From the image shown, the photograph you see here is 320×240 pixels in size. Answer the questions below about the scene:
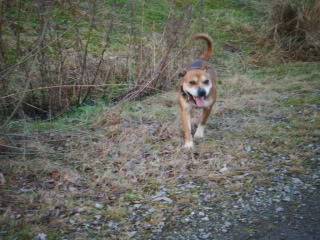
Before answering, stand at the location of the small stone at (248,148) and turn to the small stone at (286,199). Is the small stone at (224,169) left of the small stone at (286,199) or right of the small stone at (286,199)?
right

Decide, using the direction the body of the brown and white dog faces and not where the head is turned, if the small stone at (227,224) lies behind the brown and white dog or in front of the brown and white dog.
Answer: in front

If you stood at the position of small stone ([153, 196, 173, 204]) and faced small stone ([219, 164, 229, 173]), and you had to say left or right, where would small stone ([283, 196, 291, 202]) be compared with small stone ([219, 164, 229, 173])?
right

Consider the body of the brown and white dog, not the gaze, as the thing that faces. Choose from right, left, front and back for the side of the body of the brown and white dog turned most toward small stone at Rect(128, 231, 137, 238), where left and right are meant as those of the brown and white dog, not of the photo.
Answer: front

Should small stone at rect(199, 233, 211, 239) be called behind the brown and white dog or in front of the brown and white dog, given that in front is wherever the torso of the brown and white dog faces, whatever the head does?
in front

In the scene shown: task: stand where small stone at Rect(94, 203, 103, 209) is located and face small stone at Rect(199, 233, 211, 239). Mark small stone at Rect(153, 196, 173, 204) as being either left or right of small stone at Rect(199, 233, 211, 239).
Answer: left

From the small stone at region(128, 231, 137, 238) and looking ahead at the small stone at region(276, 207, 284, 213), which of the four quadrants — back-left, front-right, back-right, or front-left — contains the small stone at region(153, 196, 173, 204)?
front-left

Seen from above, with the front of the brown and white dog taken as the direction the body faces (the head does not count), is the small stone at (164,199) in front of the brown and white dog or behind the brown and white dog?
in front

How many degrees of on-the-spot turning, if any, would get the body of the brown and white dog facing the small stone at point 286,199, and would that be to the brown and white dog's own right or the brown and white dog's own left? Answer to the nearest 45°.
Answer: approximately 45° to the brown and white dog's own left

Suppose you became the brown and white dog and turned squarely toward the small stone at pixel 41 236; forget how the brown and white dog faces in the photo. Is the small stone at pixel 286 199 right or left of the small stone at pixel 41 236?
left

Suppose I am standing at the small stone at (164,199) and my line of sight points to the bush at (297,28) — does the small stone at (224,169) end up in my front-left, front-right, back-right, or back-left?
front-right

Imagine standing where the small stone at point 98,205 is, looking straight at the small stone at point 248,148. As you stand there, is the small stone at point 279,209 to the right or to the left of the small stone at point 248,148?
right

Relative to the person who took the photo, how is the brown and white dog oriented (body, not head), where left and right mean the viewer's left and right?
facing the viewer

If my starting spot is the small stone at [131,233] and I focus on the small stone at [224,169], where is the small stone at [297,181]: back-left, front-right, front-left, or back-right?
front-right

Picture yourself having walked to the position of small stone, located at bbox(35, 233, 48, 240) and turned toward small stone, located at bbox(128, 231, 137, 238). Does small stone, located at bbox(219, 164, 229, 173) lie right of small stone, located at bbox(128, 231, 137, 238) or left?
left

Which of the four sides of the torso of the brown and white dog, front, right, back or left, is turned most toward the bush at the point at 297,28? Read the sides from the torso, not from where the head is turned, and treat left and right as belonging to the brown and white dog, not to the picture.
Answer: back
